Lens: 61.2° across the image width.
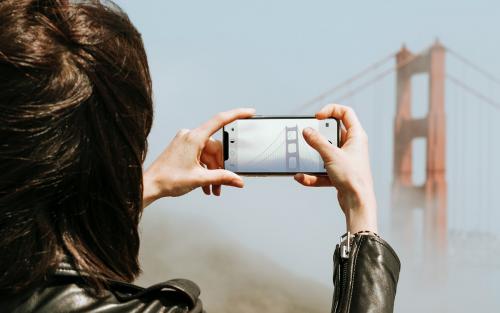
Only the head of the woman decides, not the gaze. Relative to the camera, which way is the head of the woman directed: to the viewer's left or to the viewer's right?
to the viewer's right

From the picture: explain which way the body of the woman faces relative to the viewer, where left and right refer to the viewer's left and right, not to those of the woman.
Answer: facing away from the viewer and to the right of the viewer
